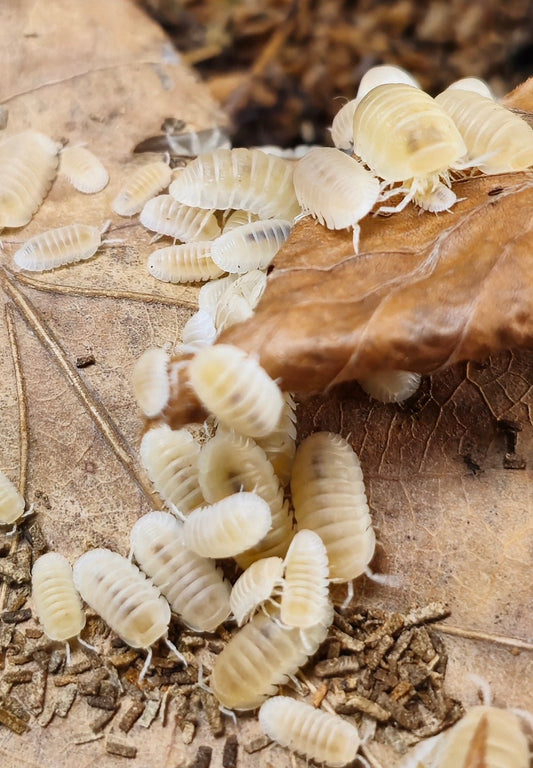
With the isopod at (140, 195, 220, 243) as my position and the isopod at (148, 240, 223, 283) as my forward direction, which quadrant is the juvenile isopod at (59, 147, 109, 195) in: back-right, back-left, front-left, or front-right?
back-right

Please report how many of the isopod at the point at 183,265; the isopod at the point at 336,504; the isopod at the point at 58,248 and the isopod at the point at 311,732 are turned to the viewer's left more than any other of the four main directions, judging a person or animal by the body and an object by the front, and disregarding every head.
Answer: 1

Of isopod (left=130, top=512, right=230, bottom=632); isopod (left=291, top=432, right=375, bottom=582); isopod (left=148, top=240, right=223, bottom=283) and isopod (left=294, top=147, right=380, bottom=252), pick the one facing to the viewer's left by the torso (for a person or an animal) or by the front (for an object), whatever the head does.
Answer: isopod (left=148, top=240, right=223, bottom=283)

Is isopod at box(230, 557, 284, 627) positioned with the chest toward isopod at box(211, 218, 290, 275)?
no

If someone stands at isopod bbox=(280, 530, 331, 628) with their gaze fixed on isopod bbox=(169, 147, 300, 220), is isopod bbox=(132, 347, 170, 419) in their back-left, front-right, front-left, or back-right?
front-left

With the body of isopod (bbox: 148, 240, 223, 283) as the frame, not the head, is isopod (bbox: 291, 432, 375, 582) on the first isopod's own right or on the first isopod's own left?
on the first isopod's own left

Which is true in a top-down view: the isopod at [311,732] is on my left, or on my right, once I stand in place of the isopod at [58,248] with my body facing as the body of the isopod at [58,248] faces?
on my right

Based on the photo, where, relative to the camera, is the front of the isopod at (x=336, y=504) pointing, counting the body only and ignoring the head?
toward the camera

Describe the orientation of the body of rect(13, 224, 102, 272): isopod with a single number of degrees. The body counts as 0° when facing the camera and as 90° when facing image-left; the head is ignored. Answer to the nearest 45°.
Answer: approximately 270°

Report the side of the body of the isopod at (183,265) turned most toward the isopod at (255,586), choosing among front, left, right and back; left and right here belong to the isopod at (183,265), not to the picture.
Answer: left

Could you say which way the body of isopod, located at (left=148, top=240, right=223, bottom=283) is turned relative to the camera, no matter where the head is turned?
to the viewer's left

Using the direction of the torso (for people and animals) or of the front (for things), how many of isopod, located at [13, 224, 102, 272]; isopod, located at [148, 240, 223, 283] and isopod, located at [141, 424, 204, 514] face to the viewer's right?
1
